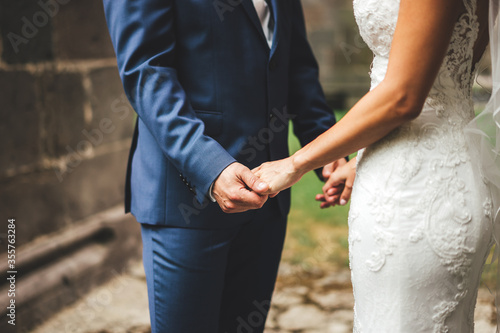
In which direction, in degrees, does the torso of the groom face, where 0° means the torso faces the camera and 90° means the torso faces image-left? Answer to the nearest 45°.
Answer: approximately 315°

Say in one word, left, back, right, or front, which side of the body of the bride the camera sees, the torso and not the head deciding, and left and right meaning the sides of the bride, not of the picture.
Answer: left

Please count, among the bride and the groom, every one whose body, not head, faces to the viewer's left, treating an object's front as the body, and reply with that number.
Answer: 1
